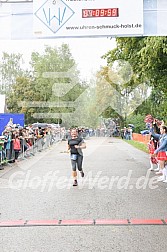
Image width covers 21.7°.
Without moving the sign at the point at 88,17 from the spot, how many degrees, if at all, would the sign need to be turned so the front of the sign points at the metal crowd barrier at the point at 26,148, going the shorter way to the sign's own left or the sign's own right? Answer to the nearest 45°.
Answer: approximately 180°

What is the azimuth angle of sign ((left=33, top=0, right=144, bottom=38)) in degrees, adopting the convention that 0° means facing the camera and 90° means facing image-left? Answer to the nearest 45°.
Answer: approximately 0°
